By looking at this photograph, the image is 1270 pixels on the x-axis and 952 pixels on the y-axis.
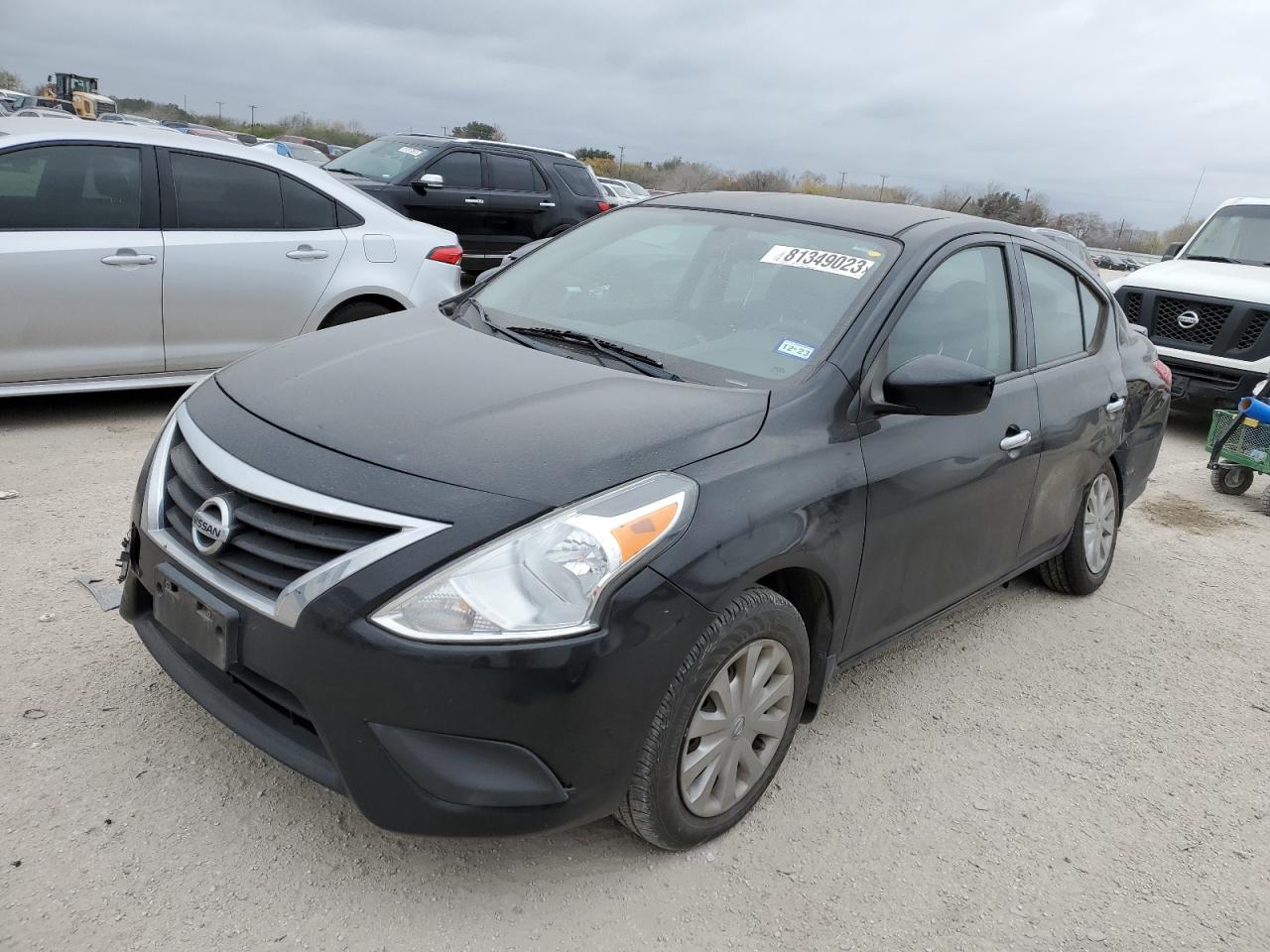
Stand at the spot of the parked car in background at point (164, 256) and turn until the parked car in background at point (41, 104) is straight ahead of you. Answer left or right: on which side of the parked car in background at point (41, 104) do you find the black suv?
right

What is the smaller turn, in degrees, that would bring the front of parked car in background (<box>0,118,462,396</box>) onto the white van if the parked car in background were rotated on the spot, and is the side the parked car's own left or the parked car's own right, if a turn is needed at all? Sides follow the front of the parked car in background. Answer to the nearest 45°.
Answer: approximately 180°

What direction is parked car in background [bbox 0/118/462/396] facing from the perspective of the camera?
to the viewer's left

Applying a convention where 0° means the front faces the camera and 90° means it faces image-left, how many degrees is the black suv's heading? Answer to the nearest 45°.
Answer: approximately 45°

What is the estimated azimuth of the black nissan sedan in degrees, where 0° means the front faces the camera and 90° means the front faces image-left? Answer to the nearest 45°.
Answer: approximately 45°

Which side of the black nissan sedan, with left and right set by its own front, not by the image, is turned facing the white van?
back

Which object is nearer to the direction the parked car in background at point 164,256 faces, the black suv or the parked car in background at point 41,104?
the parked car in background

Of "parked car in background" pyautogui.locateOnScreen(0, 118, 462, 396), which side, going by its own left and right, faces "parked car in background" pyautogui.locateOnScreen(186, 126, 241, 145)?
right

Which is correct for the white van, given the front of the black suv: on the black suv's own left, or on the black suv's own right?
on the black suv's own left
